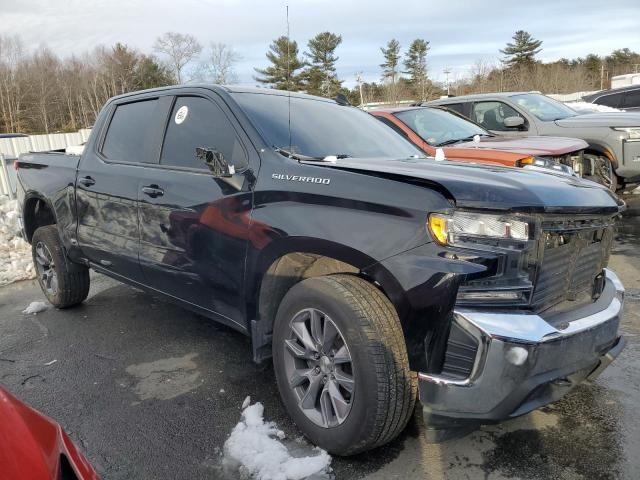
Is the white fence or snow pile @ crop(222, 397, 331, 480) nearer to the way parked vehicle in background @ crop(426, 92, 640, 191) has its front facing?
the snow pile

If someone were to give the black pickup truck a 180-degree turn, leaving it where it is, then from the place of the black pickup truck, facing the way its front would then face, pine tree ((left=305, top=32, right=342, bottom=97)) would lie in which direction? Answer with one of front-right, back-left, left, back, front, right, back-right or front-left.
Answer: front-right

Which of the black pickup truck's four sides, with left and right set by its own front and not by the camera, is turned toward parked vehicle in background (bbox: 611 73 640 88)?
left

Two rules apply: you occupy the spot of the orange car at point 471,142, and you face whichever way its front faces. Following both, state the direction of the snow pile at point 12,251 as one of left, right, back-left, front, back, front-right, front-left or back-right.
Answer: back-right

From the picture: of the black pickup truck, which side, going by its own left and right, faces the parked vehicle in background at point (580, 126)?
left

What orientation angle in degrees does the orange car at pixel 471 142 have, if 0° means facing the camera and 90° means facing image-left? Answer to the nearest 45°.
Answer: approximately 315°

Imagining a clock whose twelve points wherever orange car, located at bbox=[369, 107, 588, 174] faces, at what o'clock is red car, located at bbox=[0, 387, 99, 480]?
red car, located at bbox=[0, 387, 99, 480] is roughly at 2 o'clock from orange car, located at bbox=[369, 107, 588, 174].

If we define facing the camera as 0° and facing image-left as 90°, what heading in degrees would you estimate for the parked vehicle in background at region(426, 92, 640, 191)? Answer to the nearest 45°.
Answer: approximately 315°

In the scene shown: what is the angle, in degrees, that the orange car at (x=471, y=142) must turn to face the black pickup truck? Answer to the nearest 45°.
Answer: approximately 45° to its right

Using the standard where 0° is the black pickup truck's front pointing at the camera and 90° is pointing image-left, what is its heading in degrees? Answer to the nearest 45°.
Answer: approximately 315°
